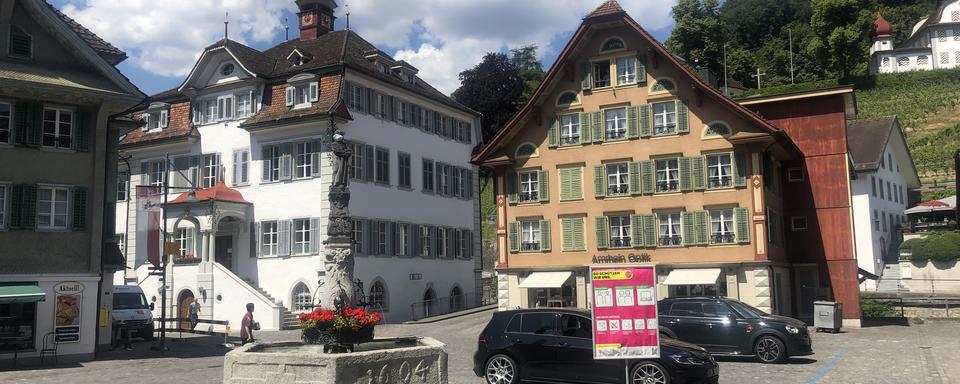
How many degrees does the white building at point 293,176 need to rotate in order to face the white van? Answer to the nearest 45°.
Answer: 0° — it already faces it

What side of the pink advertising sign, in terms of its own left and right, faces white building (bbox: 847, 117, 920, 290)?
back

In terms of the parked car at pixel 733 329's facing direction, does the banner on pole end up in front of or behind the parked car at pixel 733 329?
behind

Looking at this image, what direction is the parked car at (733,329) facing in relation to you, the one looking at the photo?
facing to the right of the viewer

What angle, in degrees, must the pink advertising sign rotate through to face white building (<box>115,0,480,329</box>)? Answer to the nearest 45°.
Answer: approximately 135° to its right

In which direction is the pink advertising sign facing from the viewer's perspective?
toward the camera

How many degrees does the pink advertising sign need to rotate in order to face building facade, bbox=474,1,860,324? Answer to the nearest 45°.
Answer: approximately 180°

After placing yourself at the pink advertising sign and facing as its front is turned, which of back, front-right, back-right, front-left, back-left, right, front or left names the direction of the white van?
back-right

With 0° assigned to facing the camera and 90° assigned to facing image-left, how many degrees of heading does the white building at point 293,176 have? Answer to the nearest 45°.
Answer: approximately 45°

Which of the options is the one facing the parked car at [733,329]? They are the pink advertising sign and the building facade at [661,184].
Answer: the building facade

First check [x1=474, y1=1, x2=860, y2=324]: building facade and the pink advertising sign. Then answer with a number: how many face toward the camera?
2

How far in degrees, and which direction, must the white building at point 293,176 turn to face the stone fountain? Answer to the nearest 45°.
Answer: approximately 45° to its left

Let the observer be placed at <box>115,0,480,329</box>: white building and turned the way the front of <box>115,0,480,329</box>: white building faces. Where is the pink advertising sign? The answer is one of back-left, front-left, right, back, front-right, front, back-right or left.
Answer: front-left

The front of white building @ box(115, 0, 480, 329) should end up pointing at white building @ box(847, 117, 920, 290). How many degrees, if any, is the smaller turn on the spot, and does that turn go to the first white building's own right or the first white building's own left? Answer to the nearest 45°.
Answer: approximately 135° to the first white building's own left

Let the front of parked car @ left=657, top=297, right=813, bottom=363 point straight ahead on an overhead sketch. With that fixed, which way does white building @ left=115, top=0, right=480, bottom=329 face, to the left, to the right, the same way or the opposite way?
to the right

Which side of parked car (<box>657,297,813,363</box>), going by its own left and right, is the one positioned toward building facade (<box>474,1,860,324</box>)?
left

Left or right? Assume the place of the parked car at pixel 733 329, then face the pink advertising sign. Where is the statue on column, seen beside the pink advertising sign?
right

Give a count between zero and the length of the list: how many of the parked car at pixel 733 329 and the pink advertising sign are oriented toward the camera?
1

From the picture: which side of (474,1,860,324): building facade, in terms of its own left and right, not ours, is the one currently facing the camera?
front
